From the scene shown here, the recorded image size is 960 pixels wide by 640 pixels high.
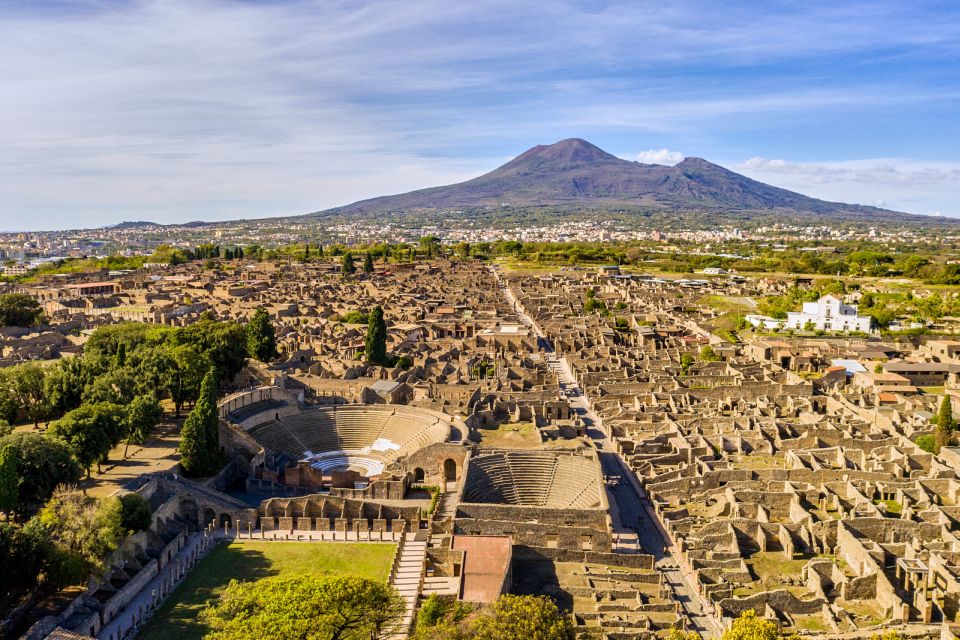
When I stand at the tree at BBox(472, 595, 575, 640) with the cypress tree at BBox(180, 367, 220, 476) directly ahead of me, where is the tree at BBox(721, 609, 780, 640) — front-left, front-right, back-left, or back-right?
back-right

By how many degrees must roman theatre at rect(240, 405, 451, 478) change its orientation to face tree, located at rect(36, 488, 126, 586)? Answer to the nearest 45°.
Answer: approximately 45° to its right

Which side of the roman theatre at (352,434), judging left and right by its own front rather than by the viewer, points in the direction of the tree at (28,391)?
right

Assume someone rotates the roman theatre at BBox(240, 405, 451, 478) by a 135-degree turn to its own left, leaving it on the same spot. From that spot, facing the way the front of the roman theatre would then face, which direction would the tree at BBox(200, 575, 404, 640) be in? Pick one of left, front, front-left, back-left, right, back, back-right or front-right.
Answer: back-right

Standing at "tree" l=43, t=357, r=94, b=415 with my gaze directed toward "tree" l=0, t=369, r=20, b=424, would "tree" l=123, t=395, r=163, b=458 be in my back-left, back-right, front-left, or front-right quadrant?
back-left

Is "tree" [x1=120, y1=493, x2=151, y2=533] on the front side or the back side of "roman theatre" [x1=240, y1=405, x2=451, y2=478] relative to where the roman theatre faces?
on the front side

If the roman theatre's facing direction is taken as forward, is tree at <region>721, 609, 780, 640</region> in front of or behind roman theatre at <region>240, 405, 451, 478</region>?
in front

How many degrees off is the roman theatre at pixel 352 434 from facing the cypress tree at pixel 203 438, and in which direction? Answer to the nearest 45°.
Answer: approximately 45° to its right

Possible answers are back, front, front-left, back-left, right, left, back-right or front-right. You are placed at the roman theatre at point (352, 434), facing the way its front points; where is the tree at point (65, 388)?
right

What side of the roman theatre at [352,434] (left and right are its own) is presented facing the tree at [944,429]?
left

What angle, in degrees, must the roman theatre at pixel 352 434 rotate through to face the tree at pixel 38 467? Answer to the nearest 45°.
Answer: approximately 45° to its right

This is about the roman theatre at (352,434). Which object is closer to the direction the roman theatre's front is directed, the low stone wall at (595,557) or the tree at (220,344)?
the low stone wall

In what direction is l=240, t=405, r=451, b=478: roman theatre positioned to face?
toward the camera

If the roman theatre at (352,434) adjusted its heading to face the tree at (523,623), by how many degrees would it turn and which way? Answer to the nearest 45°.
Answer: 0° — it already faces it

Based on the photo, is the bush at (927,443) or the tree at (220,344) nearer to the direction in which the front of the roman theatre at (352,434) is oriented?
the bush

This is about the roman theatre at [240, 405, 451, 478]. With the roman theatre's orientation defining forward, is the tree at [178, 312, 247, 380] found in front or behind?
behind
